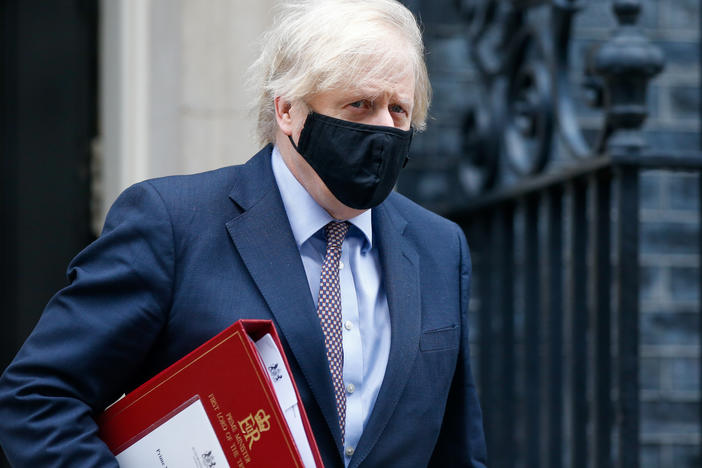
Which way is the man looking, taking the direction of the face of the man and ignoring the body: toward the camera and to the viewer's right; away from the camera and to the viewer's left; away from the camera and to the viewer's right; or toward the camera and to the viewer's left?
toward the camera and to the viewer's right

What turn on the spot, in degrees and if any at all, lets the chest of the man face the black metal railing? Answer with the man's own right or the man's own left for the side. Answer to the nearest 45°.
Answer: approximately 90° to the man's own left
